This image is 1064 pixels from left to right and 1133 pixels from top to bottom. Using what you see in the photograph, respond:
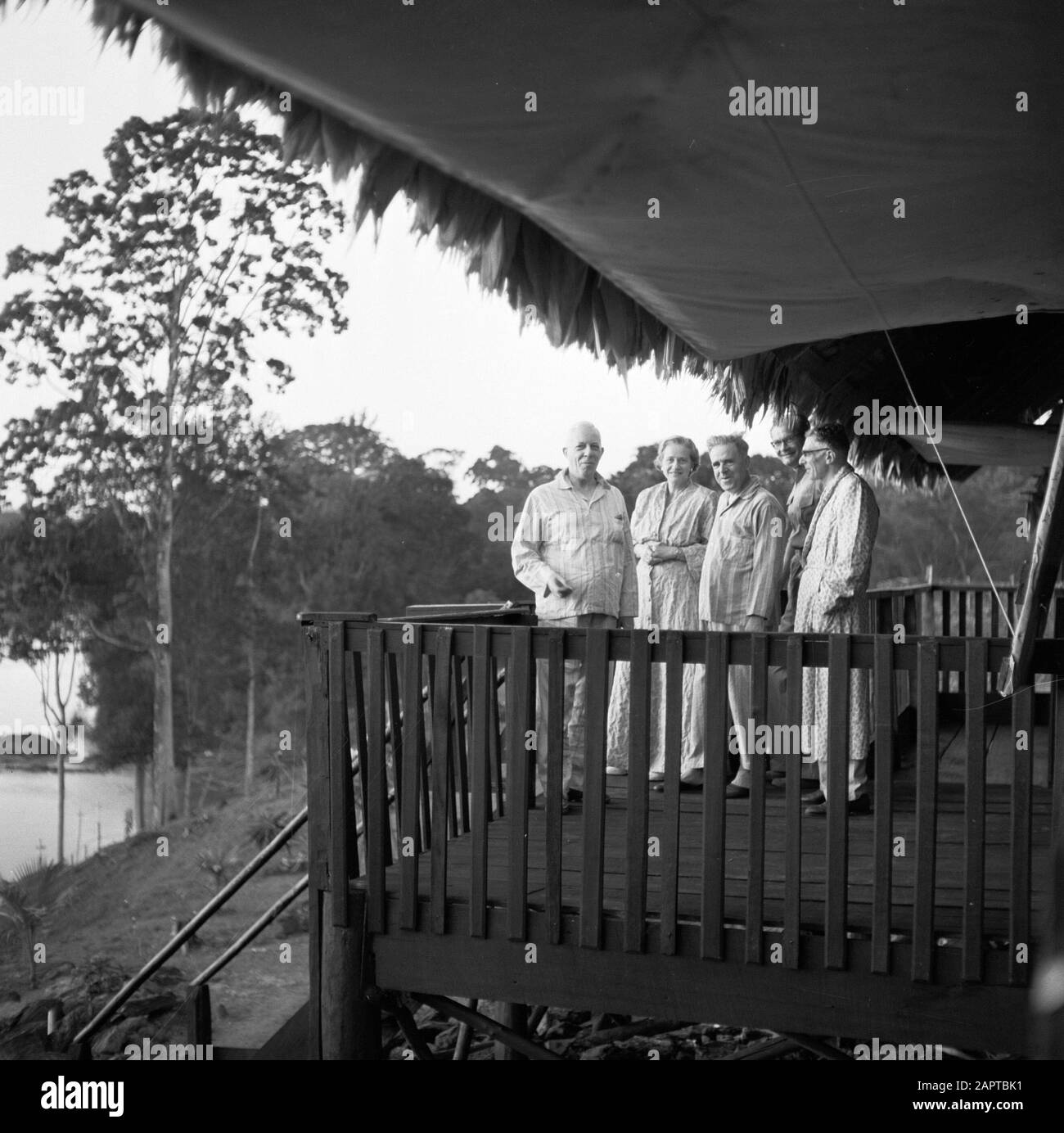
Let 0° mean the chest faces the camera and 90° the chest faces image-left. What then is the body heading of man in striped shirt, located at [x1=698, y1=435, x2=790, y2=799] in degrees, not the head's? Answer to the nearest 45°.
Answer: approximately 45°

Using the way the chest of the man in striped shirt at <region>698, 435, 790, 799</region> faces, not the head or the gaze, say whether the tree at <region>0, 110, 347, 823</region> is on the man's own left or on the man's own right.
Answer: on the man's own right

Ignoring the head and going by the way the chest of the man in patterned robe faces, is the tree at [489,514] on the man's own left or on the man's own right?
on the man's own right

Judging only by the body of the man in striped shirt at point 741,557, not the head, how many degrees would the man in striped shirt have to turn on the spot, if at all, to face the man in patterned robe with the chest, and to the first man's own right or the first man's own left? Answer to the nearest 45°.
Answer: approximately 90° to the first man's own left
